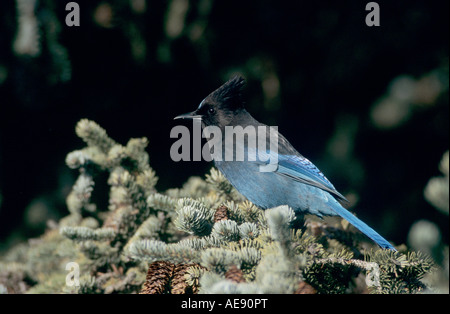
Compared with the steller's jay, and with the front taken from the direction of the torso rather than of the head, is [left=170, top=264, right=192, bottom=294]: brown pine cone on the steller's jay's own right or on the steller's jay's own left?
on the steller's jay's own left

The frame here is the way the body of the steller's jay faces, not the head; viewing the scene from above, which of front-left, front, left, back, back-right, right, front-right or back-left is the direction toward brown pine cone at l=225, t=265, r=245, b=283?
left

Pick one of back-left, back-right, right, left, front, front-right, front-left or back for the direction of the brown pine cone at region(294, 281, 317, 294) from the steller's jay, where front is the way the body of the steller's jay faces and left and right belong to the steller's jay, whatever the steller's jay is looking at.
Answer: left

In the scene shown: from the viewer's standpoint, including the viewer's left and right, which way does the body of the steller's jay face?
facing to the left of the viewer
